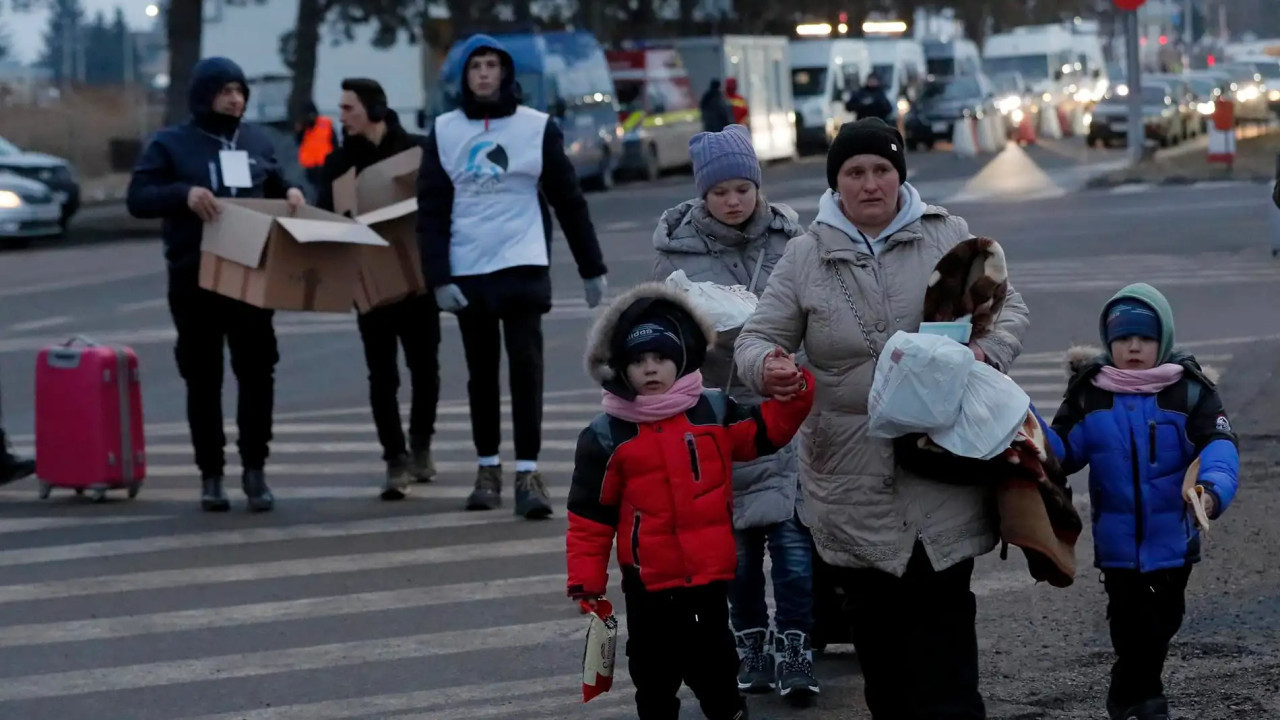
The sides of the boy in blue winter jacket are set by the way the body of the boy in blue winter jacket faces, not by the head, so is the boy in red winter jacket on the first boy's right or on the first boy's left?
on the first boy's right

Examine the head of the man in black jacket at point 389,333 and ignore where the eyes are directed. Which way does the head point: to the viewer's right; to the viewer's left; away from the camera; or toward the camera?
to the viewer's left

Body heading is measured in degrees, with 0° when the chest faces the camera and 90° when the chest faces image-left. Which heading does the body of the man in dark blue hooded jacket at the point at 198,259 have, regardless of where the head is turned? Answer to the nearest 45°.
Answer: approximately 315°

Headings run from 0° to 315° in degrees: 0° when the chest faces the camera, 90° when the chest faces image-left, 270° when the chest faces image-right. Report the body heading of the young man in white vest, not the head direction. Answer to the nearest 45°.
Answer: approximately 0°

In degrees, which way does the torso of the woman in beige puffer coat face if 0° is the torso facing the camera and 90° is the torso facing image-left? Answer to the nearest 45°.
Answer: approximately 0°

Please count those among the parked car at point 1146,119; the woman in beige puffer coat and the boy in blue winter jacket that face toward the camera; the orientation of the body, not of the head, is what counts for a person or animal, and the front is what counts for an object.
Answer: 3

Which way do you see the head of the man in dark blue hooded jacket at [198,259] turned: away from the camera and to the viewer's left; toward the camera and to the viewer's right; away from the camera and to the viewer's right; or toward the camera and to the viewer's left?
toward the camera and to the viewer's right
